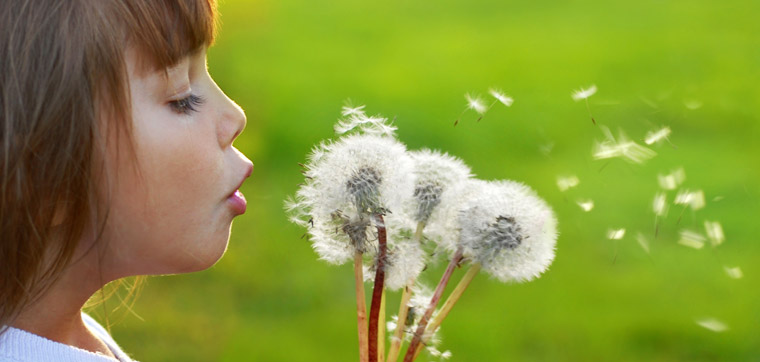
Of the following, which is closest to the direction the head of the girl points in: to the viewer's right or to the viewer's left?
to the viewer's right

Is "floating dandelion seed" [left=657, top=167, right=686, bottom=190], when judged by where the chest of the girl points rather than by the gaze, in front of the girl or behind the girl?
in front

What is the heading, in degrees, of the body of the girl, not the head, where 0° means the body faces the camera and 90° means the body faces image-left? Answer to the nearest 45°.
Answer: approximately 270°

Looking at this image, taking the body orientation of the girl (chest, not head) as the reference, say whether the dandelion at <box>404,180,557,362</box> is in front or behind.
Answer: in front
